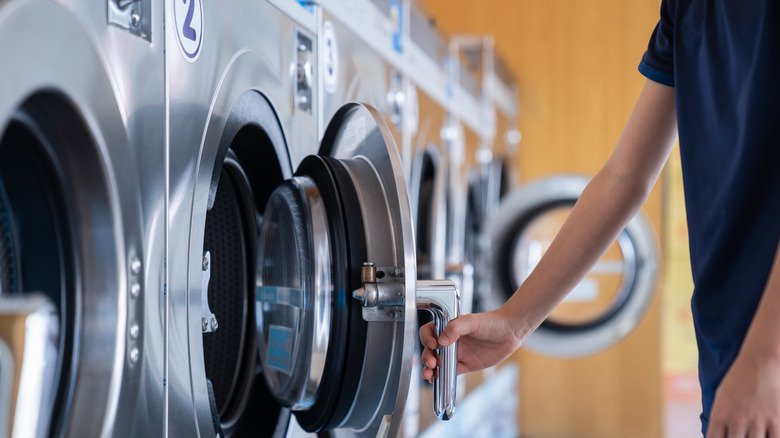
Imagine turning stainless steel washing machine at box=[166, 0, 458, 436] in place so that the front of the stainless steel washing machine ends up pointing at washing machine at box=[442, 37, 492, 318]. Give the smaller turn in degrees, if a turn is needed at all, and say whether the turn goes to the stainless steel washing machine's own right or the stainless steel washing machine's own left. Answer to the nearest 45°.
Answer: approximately 135° to the stainless steel washing machine's own left

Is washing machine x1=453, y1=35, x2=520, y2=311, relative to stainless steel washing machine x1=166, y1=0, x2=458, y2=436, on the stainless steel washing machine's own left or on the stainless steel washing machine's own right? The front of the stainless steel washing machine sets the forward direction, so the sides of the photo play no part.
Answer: on the stainless steel washing machine's own left

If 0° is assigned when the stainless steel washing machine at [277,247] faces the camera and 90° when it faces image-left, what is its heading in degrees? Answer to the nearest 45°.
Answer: approximately 315°

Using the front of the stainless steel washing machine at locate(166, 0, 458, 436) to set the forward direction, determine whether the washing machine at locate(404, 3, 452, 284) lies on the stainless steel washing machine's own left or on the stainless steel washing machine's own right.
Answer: on the stainless steel washing machine's own left
